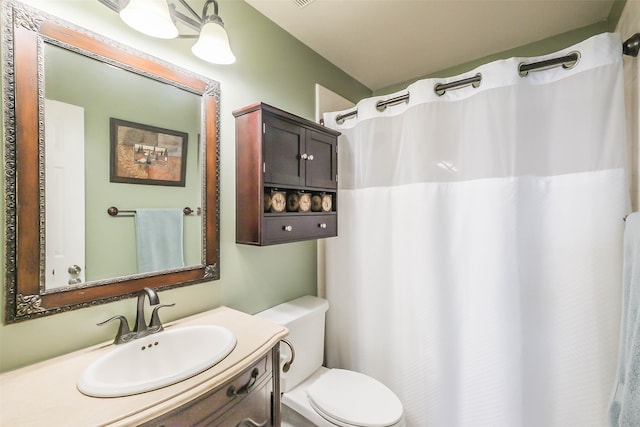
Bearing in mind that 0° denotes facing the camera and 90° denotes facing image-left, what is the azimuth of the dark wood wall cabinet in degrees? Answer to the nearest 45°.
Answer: approximately 315°

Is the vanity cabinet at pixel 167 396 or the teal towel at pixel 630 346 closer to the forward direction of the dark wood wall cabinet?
the teal towel

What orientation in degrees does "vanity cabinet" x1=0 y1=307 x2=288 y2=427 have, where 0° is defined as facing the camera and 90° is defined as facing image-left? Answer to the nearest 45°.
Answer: approximately 315°

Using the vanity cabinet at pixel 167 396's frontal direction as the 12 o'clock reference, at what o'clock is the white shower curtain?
The white shower curtain is roughly at 11 o'clock from the vanity cabinet.
